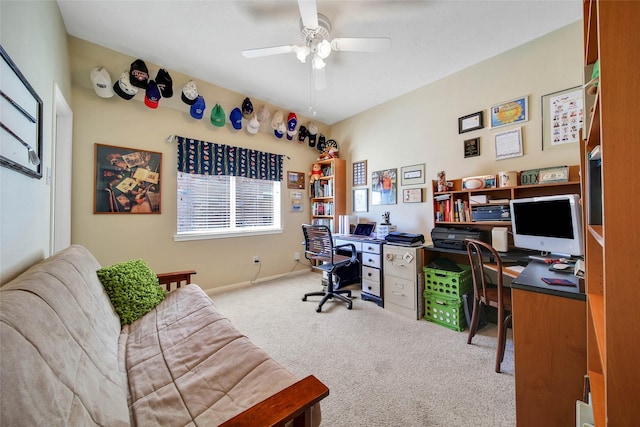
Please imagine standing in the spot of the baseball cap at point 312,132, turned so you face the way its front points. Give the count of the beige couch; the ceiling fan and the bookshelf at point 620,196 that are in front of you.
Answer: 3

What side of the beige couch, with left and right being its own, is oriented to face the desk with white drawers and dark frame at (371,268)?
front

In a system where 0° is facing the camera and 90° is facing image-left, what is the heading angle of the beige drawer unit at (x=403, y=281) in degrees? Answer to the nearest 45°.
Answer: approximately 45°

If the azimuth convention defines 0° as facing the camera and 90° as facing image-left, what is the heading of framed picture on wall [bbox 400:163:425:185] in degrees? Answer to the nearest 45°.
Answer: approximately 45°

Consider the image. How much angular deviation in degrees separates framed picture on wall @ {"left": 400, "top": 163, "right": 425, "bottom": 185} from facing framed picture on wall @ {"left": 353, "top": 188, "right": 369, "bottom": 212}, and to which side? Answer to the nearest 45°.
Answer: approximately 90° to its right

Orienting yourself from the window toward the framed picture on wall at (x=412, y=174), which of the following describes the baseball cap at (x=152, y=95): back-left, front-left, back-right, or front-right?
back-right

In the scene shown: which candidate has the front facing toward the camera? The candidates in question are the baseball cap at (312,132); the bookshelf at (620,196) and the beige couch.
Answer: the baseball cap

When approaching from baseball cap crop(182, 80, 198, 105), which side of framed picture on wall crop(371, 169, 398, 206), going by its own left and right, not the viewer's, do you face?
front

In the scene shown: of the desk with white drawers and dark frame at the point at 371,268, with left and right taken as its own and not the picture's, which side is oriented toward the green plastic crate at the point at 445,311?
left

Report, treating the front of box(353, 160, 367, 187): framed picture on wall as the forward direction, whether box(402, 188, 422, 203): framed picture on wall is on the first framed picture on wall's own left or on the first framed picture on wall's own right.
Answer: on the first framed picture on wall's own left

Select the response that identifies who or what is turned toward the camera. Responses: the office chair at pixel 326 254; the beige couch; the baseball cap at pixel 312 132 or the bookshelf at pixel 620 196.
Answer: the baseball cap

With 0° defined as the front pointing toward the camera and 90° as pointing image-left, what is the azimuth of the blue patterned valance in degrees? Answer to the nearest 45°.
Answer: approximately 315°

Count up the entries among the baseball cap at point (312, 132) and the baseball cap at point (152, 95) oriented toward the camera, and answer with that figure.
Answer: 2

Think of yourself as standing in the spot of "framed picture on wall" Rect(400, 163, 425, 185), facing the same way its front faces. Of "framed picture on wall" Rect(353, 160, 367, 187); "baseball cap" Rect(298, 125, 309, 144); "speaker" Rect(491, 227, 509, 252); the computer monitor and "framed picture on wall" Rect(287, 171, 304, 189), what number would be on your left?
2

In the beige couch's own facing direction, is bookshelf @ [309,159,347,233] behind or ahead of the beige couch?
ahead

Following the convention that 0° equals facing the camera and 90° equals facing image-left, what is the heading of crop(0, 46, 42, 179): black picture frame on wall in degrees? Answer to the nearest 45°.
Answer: approximately 315°

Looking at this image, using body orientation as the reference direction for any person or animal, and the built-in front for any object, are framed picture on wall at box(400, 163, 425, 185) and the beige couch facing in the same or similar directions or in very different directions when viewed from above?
very different directions

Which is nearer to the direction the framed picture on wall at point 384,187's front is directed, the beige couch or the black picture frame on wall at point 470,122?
the beige couch
